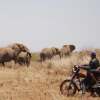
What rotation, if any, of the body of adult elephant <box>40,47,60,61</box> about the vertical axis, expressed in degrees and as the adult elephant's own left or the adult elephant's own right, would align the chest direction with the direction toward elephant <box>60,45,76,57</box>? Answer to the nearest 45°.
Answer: approximately 45° to the adult elephant's own left

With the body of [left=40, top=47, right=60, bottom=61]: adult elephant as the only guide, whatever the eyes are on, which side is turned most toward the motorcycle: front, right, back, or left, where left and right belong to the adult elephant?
right

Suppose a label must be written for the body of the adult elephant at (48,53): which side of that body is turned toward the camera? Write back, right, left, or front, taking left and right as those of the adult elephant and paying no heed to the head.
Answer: right

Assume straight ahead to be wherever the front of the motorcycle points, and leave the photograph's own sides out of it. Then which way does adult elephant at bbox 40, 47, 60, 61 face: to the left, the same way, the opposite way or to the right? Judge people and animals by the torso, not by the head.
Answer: the opposite way

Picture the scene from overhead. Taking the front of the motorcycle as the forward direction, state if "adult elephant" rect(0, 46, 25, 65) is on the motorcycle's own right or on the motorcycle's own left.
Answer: on the motorcycle's own right

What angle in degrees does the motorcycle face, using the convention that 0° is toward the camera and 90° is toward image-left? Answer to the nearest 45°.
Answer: approximately 90°

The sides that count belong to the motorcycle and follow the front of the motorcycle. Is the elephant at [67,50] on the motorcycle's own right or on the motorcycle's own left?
on the motorcycle's own right
